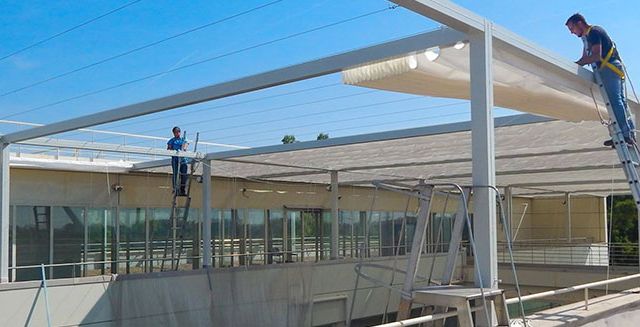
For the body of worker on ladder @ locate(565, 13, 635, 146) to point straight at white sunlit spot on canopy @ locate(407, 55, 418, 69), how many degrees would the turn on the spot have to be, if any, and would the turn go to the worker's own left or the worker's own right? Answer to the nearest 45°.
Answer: approximately 45° to the worker's own left

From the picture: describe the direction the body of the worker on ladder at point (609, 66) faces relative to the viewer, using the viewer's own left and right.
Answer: facing to the left of the viewer

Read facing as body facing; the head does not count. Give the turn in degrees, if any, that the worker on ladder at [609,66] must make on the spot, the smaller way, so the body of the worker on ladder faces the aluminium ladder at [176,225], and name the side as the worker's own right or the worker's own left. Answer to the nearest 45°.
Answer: approximately 45° to the worker's own right

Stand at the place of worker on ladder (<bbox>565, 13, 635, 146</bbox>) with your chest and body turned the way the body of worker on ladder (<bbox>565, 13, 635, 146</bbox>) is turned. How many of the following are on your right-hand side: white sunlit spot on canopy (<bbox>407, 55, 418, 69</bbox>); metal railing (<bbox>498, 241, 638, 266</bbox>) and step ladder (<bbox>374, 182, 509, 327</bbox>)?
1

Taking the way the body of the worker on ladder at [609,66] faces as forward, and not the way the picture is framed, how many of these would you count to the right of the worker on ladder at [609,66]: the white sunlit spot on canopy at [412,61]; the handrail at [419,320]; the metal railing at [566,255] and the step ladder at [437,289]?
1

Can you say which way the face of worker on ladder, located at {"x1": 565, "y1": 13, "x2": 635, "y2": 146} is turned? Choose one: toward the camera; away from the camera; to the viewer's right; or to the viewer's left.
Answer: to the viewer's left

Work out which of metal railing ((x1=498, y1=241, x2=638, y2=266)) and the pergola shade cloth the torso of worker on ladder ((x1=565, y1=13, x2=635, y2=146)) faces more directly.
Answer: the pergola shade cloth

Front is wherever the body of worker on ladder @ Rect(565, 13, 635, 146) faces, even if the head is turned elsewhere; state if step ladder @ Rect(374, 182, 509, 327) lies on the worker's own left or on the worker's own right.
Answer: on the worker's own left

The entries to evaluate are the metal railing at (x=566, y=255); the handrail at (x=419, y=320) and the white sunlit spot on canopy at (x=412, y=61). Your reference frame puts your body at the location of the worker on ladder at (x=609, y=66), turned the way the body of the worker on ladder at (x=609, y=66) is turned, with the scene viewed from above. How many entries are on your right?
1
